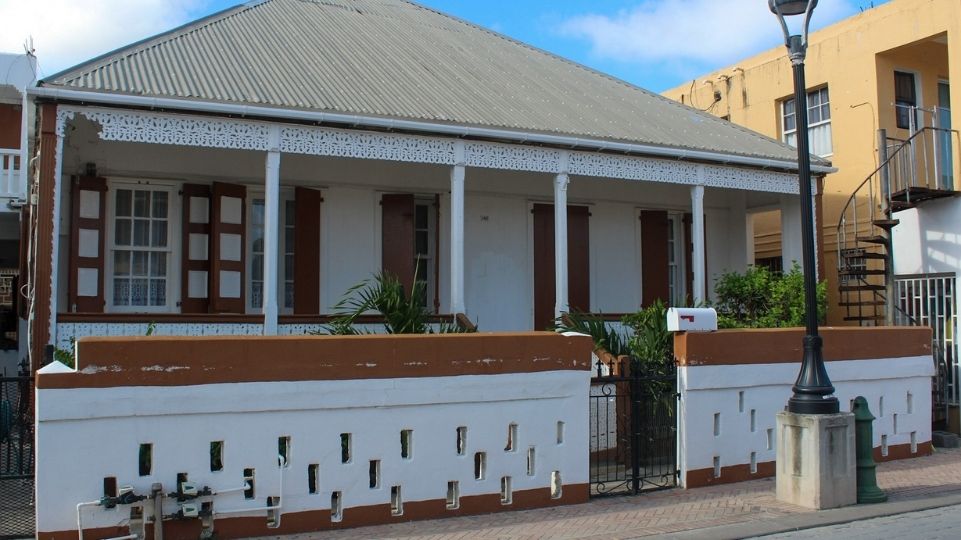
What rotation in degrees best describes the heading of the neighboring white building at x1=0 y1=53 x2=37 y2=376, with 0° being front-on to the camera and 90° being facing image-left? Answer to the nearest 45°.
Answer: approximately 0°

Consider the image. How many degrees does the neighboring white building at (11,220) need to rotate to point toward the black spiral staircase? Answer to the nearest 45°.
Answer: approximately 45° to its left

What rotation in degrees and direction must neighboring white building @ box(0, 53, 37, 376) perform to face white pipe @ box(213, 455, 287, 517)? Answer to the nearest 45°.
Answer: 0° — it already faces it

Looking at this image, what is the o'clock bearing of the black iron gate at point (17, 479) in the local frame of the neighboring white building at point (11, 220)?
The black iron gate is roughly at 12 o'clock from the neighboring white building.

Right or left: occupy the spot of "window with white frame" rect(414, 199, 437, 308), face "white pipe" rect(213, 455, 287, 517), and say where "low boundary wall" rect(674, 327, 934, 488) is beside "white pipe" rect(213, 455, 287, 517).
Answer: left
